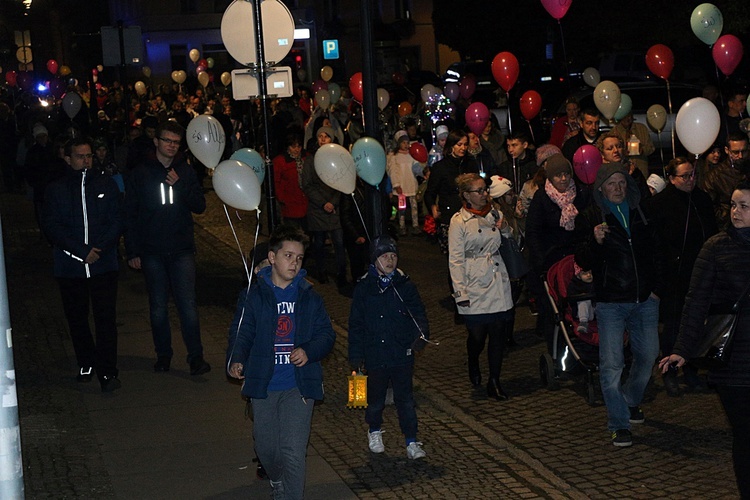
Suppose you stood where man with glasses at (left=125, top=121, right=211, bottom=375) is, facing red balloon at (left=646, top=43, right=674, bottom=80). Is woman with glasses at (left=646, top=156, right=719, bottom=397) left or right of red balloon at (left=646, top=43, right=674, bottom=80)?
right

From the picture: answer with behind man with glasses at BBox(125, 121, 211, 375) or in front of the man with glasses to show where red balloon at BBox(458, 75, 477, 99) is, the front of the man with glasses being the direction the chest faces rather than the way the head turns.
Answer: behind

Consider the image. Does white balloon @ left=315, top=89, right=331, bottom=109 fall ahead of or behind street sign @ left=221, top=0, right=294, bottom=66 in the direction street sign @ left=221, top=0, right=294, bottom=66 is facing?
ahead

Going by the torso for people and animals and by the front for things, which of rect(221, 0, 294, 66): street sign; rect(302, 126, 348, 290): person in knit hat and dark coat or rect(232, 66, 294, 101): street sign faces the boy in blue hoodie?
the person in knit hat and dark coat

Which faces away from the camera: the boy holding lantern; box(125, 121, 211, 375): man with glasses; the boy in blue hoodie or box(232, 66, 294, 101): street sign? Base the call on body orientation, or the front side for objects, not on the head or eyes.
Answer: the street sign

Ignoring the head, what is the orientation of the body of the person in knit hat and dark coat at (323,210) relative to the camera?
toward the camera

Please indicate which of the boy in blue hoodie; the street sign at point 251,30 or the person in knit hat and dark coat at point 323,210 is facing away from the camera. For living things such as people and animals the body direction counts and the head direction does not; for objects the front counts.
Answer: the street sign

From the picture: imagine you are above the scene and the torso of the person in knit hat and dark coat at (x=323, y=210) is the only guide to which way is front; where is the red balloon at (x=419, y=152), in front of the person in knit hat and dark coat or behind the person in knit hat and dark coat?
behind

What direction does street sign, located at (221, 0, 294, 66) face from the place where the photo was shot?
facing away from the viewer

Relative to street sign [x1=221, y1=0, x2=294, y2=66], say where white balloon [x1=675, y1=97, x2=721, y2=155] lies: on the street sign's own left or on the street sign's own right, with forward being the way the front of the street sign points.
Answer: on the street sign's own right

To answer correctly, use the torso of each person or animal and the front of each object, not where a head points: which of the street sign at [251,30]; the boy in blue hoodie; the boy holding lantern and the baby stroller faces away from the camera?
the street sign

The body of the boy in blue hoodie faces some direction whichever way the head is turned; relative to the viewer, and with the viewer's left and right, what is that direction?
facing the viewer

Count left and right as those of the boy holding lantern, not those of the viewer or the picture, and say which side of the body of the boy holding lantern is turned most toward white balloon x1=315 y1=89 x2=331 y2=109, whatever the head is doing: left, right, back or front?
back

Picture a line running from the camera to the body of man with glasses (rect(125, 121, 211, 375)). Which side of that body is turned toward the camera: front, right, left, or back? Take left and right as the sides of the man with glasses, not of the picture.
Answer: front

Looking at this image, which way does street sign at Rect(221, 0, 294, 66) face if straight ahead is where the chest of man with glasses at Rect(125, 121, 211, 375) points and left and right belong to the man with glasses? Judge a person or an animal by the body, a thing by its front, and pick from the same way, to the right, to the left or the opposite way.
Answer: the opposite way

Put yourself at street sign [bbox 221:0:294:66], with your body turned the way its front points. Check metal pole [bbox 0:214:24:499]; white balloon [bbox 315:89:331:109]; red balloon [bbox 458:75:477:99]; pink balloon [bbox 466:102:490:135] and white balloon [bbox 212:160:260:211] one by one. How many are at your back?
2

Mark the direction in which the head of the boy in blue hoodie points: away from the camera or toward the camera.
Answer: toward the camera

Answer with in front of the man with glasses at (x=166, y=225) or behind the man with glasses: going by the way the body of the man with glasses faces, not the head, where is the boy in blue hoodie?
in front
